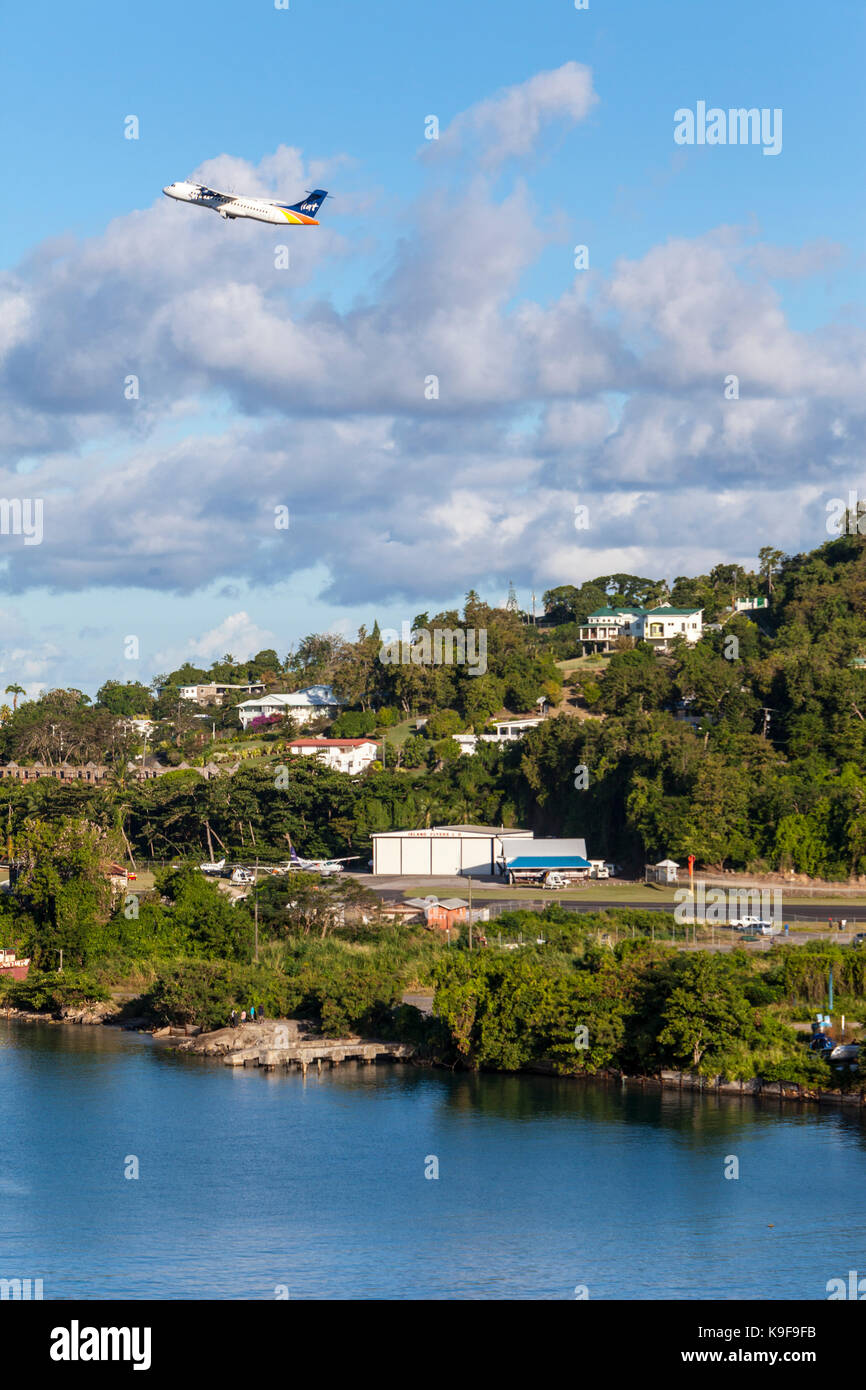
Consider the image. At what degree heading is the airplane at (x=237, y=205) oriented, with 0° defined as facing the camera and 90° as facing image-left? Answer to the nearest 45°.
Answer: approximately 90°
